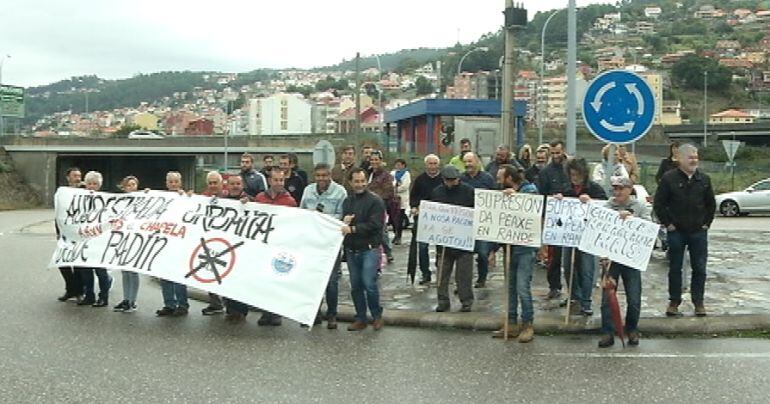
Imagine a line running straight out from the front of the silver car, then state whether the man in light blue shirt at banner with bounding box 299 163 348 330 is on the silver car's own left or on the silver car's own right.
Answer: on the silver car's own left

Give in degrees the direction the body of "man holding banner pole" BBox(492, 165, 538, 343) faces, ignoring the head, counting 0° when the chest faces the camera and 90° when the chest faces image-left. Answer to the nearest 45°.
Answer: approximately 45°

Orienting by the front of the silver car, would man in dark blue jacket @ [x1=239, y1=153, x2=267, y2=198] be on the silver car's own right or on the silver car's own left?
on the silver car's own left

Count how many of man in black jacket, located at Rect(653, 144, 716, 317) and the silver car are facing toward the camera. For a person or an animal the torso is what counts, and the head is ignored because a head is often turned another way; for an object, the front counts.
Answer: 1

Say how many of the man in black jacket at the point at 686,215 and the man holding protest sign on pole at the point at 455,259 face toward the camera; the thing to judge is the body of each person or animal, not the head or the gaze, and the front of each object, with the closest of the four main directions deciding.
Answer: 2

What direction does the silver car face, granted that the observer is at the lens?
facing to the left of the viewer

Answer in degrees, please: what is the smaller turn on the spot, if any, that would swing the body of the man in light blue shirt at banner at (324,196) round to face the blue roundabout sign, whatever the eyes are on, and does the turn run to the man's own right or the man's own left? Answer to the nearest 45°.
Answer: approximately 90° to the man's own left

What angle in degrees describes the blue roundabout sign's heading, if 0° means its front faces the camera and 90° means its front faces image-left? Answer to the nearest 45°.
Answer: approximately 0°
